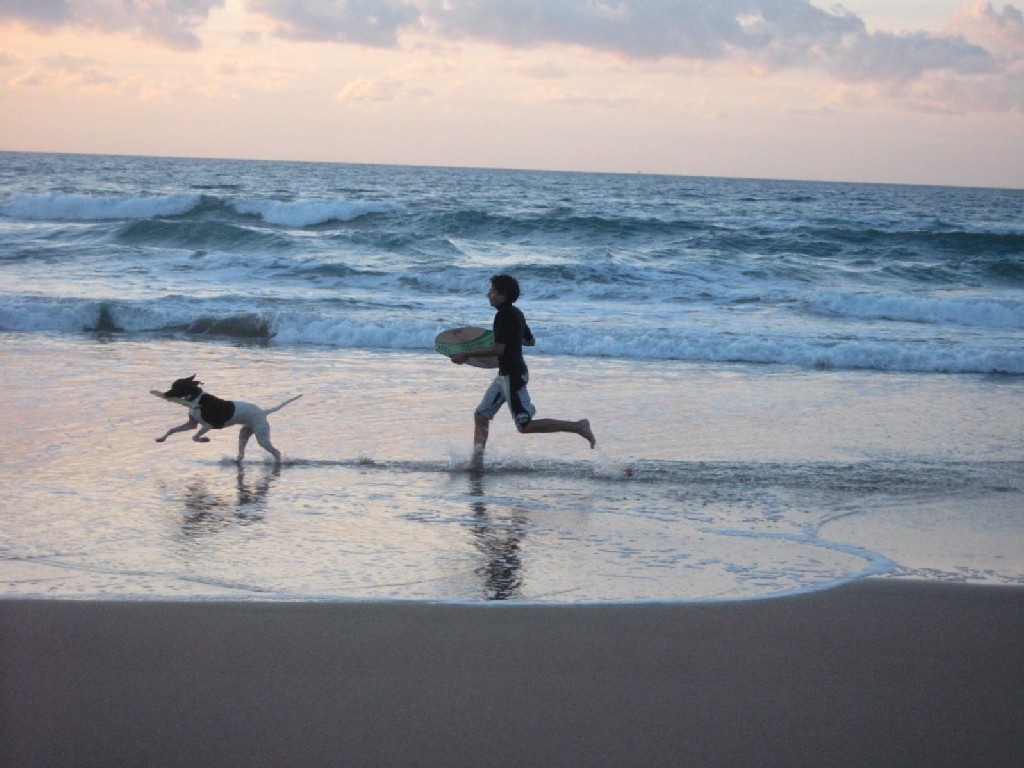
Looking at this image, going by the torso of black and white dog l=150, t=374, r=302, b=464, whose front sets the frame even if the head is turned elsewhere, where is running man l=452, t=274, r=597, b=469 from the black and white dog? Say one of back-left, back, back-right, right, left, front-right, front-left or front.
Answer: back

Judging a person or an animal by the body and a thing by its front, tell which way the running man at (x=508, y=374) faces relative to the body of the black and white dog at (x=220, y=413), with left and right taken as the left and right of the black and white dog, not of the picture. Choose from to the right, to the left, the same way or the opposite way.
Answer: the same way

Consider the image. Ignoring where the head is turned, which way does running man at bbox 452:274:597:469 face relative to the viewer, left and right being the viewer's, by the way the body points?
facing to the left of the viewer

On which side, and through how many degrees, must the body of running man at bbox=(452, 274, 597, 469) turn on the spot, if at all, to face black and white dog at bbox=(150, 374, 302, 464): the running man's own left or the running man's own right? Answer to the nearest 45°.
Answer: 0° — they already face it

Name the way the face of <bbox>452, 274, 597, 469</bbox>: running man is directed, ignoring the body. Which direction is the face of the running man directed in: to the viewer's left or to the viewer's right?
to the viewer's left

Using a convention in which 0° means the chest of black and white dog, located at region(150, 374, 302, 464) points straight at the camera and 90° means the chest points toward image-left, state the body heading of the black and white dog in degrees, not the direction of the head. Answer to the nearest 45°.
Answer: approximately 90°

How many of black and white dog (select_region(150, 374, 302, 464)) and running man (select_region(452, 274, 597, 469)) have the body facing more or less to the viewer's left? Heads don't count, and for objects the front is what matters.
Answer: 2
